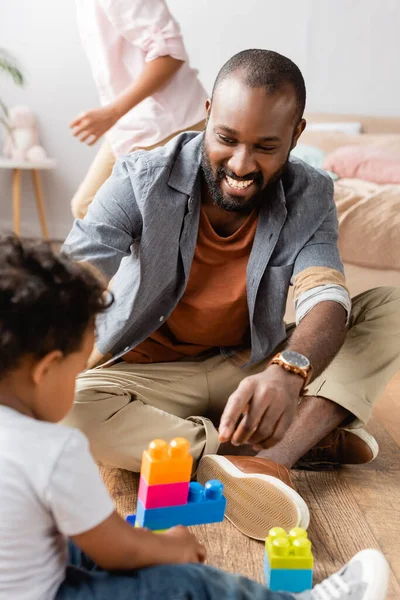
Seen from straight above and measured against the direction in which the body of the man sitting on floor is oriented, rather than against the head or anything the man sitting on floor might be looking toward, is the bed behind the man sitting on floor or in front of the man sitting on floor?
behind

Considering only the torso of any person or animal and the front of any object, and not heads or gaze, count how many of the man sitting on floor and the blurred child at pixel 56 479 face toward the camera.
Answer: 1

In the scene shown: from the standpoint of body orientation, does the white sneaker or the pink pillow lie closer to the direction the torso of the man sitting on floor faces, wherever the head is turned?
the white sneaker

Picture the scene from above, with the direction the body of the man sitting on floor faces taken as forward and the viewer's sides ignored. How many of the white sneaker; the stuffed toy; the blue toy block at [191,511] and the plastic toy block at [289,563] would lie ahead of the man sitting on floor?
3

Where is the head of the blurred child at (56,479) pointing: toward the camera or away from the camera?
away from the camera

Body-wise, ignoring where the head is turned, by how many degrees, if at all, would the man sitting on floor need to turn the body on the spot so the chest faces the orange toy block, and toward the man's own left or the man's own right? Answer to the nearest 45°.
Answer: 0° — they already face it

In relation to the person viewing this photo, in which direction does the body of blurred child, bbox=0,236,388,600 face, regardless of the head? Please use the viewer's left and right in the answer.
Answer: facing away from the viewer and to the right of the viewer

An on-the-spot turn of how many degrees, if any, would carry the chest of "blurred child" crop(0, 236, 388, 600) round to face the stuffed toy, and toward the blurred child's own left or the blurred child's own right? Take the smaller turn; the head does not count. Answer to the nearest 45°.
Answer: approximately 45° to the blurred child's own left

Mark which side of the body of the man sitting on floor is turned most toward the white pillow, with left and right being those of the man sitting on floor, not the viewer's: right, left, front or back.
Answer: back

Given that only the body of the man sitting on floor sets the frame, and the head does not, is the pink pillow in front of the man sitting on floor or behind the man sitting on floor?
behind

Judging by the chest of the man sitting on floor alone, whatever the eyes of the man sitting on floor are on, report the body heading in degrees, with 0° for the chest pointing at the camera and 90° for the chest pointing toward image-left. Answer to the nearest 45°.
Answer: approximately 0°
